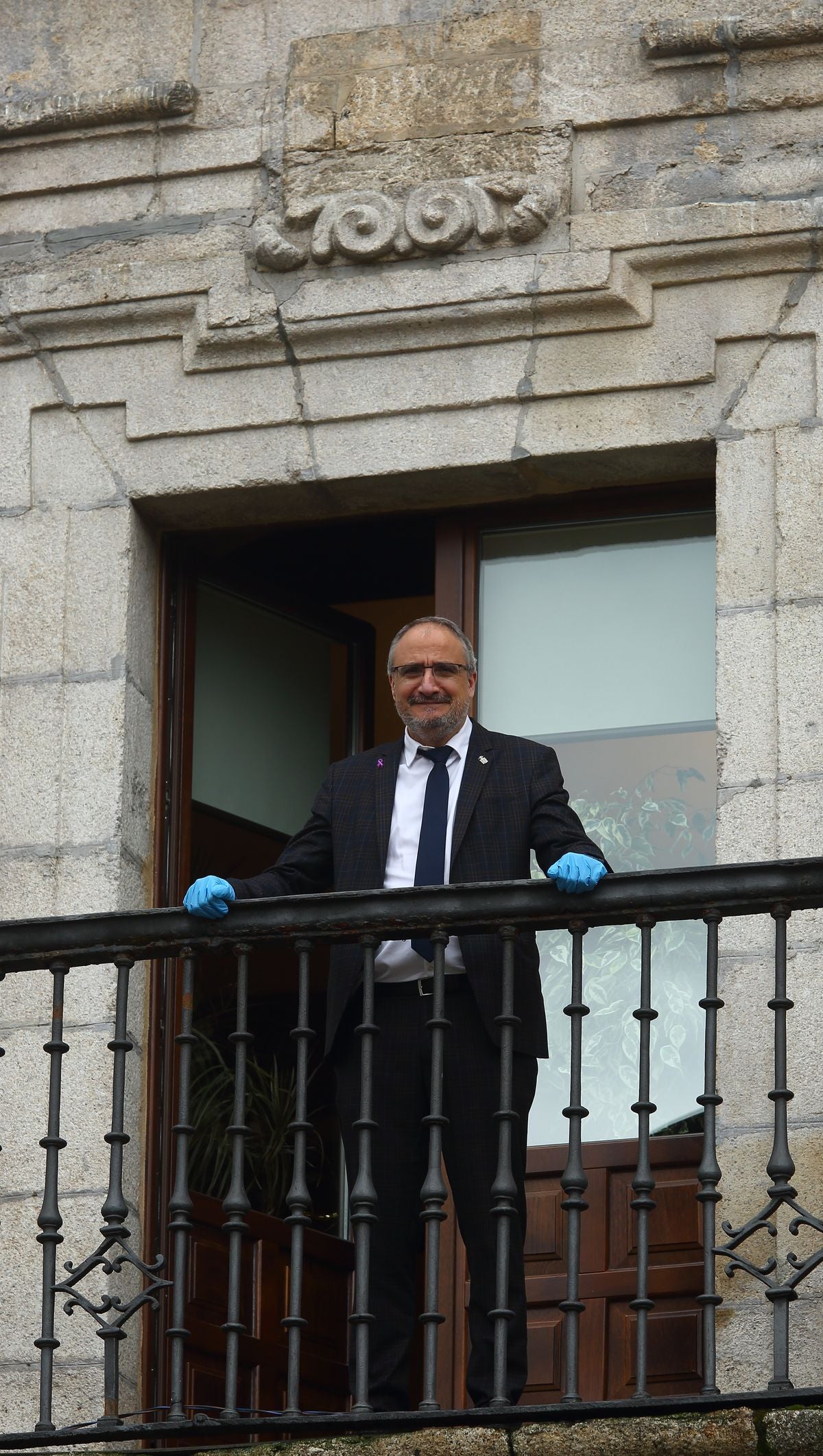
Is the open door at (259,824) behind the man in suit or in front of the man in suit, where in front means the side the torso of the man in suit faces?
behind

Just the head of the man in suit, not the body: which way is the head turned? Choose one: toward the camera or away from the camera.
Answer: toward the camera

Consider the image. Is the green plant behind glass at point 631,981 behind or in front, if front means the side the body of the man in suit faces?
behind

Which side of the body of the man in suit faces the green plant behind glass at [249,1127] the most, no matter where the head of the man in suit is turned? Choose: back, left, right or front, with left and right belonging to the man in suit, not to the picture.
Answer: back

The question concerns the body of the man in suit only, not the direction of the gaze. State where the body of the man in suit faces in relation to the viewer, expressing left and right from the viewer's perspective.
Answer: facing the viewer

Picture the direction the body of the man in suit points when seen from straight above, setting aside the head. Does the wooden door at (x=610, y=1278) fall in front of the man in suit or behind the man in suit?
behind

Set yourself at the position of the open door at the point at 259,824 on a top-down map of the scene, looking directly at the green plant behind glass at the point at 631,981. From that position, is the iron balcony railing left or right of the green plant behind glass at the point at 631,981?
right
